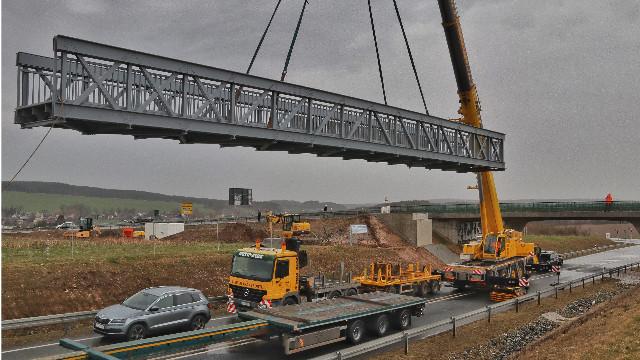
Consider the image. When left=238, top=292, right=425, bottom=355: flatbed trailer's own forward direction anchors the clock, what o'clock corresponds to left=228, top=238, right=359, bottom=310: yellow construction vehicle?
The yellow construction vehicle is roughly at 3 o'clock from the flatbed trailer.

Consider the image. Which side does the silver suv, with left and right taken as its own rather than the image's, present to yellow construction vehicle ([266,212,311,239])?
back

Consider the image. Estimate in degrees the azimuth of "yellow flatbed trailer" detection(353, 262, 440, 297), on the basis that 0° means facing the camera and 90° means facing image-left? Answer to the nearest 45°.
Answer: approximately 45°

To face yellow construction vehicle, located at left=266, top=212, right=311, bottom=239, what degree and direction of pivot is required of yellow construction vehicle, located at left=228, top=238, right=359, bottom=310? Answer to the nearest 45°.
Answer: approximately 135° to its right

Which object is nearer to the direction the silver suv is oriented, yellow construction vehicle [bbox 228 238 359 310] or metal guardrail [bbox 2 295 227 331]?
the metal guardrail

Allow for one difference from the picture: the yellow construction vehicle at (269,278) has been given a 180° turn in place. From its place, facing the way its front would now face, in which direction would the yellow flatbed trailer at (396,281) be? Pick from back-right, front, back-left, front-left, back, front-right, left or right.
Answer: front

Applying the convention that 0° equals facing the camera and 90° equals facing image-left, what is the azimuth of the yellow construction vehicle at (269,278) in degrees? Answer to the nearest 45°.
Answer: approximately 45°

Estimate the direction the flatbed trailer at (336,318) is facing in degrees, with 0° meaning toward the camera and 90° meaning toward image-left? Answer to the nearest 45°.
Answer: approximately 45°
